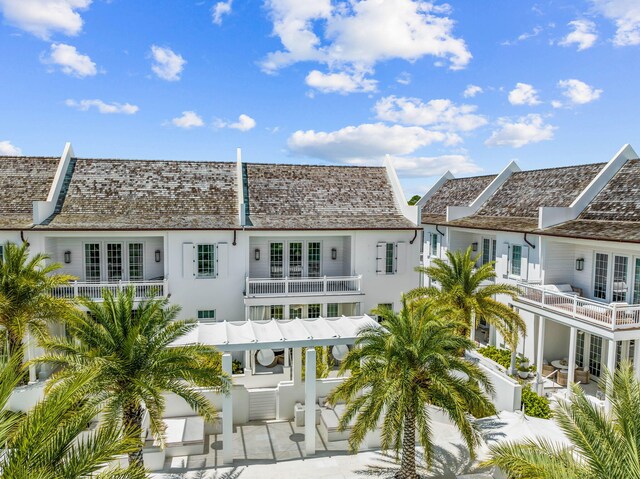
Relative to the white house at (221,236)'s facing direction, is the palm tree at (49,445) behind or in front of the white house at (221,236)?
in front

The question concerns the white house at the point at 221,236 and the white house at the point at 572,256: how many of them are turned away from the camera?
0

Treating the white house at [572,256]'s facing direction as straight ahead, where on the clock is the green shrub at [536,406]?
The green shrub is roughly at 11 o'clock from the white house.

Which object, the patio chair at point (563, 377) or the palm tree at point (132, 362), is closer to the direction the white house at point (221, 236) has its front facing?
the palm tree

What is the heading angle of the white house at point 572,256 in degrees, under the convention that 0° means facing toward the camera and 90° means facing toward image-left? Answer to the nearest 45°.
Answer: approximately 45°

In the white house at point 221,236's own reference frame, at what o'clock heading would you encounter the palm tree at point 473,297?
The palm tree is roughly at 10 o'clock from the white house.

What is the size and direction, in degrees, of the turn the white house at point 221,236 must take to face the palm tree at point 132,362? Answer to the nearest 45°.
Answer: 0° — it already faces it

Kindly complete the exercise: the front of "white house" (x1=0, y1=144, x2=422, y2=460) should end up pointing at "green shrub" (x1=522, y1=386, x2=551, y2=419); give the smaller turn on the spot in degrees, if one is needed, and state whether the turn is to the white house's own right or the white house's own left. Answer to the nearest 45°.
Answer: approximately 45° to the white house's own left

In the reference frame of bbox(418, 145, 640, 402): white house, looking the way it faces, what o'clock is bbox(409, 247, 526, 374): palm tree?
The palm tree is roughly at 12 o'clock from the white house.

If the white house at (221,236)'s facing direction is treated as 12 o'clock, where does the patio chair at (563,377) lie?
The patio chair is roughly at 10 o'clock from the white house.

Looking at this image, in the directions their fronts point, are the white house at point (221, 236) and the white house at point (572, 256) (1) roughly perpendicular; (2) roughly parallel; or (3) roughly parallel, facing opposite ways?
roughly perpendicular

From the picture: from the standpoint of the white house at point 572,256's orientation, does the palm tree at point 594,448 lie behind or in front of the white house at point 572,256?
in front
